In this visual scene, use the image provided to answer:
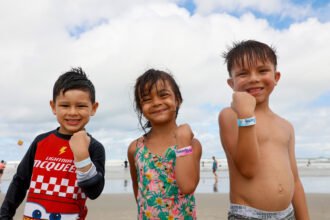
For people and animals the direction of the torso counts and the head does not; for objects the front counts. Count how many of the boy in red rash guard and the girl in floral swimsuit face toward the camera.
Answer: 2

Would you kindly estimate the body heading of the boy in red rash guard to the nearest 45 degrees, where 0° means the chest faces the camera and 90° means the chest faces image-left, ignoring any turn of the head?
approximately 0°

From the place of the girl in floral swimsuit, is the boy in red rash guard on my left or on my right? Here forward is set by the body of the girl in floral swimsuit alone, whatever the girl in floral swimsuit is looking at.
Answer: on my right

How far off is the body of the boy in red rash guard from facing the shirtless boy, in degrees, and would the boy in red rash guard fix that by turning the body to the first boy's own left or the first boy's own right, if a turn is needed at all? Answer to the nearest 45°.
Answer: approximately 45° to the first boy's own left

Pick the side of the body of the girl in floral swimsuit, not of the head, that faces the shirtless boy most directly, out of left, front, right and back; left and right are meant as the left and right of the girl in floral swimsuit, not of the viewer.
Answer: left
